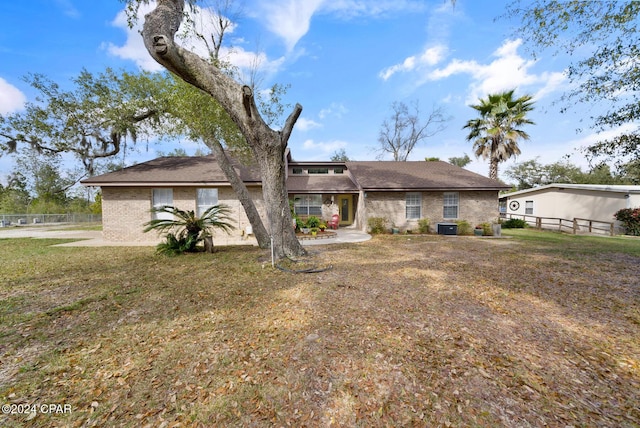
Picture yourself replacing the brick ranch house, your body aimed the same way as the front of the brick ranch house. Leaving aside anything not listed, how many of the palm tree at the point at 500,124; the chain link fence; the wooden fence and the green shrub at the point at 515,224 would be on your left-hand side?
3

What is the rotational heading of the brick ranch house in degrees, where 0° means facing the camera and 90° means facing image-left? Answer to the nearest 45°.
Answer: approximately 0°

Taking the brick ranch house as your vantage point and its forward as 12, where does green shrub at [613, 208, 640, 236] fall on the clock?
The green shrub is roughly at 9 o'clock from the brick ranch house.

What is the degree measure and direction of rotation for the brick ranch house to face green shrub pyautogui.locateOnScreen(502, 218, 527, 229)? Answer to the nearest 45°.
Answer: approximately 90° to its left

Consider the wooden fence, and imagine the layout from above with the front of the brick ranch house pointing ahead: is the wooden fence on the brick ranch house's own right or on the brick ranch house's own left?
on the brick ranch house's own left

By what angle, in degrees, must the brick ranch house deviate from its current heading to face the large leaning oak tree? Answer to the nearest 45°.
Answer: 0° — it already faces it

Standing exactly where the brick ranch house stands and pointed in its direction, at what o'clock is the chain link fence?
The chain link fence is roughly at 4 o'clock from the brick ranch house.
